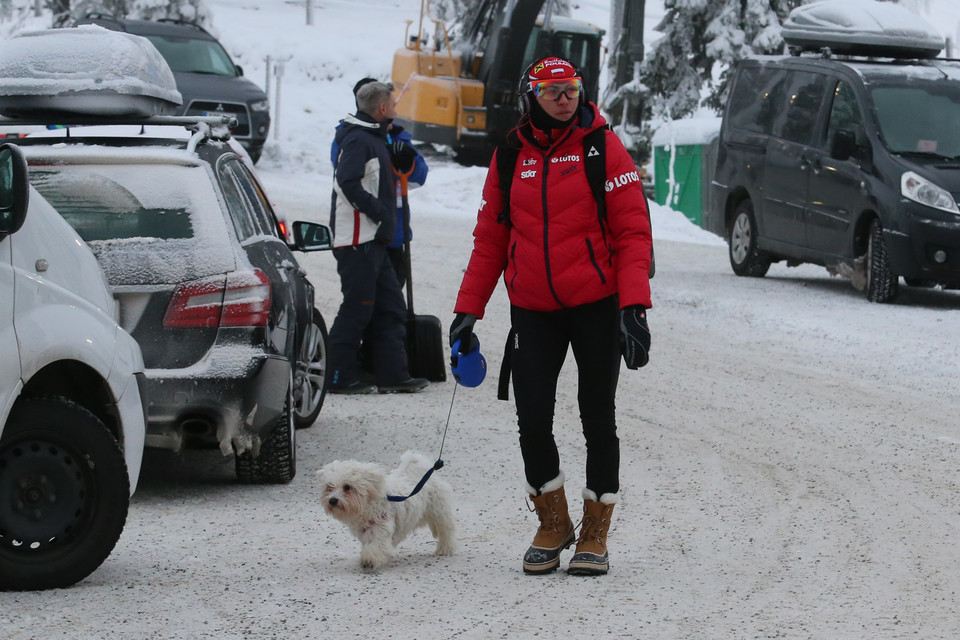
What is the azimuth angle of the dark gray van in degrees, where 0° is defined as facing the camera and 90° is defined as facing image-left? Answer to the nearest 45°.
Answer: approximately 315°

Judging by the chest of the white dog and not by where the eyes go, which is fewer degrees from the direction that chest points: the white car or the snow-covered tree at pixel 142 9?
the white car

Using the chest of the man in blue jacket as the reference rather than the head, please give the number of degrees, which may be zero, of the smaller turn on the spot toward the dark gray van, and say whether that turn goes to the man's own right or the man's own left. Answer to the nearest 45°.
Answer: approximately 45° to the man's own left

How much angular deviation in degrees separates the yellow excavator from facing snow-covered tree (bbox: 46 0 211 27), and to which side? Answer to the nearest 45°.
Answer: approximately 180°

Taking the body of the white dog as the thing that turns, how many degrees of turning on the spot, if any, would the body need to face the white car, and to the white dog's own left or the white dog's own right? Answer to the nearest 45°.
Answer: approximately 45° to the white dog's own right

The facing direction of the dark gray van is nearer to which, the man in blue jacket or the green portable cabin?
the man in blue jacket

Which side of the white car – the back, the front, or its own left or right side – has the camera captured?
right

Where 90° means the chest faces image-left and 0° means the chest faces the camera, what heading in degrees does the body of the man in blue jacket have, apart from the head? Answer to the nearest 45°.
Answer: approximately 270°

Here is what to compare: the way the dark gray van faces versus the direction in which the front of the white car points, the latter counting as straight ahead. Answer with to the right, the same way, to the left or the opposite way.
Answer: to the right

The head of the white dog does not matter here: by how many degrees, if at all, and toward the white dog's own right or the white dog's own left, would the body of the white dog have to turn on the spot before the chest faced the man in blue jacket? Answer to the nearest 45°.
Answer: approximately 135° to the white dog's own right
